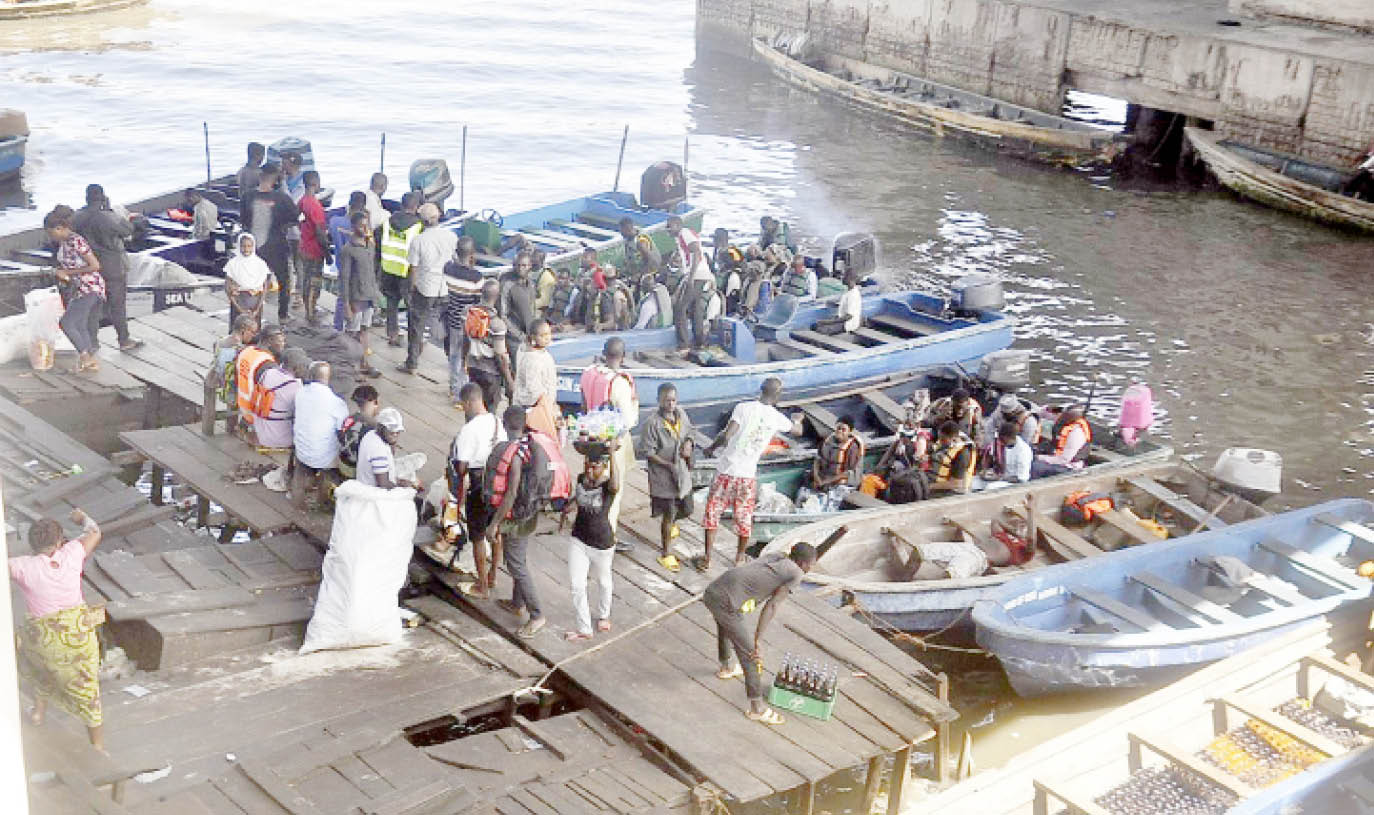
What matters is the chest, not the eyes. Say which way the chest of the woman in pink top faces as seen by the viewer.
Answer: away from the camera

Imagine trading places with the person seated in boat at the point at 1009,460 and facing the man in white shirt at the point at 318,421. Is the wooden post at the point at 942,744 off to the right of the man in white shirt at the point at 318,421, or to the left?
left

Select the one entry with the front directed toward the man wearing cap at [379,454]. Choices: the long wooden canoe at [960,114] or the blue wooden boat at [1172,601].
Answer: the blue wooden boat

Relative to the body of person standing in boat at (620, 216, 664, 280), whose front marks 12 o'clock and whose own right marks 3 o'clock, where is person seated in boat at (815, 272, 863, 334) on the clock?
person seated in boat at (815, 272, 863, 334) is roughly at 8 o'clock from person standing in boat at (620, 216, 664, 280).

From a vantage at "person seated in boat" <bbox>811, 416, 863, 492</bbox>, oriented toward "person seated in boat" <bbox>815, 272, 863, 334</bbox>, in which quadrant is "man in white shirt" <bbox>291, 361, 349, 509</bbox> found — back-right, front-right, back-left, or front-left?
back-left

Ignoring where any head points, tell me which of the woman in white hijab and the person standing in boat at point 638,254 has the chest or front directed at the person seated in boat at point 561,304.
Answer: the person standing in boat at point 638,254

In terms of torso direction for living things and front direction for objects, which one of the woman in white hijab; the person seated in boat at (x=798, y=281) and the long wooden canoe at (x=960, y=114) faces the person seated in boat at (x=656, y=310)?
the person seated in boat at (x=798, y=281)

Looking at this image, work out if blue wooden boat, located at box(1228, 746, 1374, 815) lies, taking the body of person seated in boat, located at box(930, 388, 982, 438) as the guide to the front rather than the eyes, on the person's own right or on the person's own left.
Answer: on the person's own left

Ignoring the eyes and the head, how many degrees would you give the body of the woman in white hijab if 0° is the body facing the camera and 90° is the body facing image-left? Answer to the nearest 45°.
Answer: approximately 0°

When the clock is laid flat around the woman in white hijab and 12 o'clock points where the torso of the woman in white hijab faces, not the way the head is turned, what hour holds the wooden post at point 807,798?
The wooden post is roughly at 11 o'clock from the woman in white hijab.

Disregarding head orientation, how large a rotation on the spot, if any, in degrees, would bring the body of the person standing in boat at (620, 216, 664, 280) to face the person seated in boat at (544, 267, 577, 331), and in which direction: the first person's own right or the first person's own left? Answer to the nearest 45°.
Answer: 0° — they already face them

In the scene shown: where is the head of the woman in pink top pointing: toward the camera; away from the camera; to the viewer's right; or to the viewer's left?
away from the camera

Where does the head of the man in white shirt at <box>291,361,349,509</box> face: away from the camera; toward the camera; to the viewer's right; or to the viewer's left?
away from the camera
